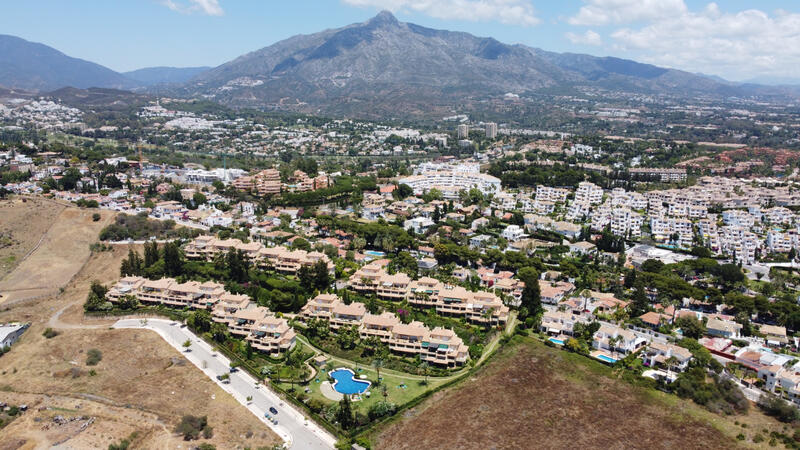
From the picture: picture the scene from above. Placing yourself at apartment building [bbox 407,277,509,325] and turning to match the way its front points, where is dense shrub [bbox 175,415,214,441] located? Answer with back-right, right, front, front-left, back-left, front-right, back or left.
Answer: front

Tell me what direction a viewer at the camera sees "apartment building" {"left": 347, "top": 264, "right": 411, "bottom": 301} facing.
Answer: facing the viewer and to the left of the viewer

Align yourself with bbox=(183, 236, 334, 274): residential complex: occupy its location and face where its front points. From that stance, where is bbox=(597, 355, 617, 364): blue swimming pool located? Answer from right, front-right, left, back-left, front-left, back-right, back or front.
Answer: front-left

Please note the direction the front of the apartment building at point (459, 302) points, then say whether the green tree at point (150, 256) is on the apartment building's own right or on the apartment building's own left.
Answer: on the apartment building's own right

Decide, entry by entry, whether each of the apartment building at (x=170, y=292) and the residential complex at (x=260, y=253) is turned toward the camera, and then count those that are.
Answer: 2

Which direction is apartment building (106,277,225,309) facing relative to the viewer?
toward the camera

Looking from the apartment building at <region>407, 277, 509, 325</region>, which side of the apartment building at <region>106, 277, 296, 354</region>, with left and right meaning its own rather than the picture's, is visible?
left

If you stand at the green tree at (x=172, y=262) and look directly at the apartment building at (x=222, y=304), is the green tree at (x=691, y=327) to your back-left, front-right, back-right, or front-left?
front-left

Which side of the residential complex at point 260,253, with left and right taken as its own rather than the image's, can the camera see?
front

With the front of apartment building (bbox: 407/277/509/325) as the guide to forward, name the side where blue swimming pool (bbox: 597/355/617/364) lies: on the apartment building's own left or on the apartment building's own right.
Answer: on the apartment building's own left

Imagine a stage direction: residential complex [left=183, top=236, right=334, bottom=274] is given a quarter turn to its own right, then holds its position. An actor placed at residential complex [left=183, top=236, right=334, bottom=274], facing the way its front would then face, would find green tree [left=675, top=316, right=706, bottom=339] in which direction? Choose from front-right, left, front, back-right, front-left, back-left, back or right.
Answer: back-left

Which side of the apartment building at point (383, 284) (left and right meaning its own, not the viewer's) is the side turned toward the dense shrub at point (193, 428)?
front

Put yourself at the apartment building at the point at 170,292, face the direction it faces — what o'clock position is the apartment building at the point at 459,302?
the apartment building at the point at 459,302 is roughly at 10 o'clock from the apartment building at the point at 170,292.

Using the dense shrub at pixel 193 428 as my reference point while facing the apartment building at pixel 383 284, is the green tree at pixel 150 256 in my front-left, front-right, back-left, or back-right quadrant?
front-left

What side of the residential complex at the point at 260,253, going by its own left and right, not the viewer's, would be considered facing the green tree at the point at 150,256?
right

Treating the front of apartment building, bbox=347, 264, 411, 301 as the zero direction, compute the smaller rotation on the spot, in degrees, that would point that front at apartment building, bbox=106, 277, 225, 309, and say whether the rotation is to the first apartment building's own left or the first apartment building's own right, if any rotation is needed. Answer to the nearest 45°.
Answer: approximately 45° to the first apartment building's own right
